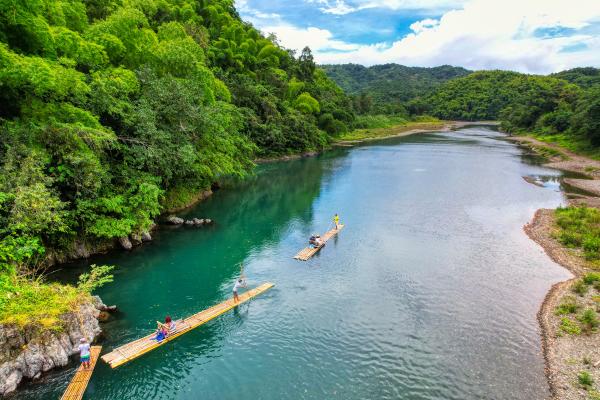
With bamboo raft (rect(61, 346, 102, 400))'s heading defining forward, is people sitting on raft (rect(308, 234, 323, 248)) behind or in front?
in front

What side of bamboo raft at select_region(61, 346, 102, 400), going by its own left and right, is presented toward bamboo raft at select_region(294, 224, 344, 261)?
front

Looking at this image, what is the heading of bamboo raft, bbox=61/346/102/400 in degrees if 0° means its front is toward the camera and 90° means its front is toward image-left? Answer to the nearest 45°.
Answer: approximately 225°

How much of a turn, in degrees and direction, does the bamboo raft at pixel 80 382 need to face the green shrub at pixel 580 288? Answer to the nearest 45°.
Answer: approximately 45° to its right

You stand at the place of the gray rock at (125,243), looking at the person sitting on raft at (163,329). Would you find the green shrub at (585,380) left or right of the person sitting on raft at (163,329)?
left

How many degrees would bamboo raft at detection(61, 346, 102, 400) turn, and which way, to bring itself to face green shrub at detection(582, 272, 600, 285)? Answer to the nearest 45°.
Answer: approximately 45° to its right

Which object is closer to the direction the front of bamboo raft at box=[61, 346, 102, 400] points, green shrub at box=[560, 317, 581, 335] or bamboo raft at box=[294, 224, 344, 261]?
the bamboo raft

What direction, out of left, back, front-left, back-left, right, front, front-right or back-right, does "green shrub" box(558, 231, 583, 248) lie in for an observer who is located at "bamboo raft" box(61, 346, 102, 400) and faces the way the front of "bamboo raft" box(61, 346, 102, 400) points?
front-right

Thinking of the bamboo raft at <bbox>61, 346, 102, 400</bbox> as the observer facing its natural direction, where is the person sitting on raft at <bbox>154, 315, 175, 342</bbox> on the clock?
The person sitting on raft is roughly at 1 o'clock from the bamboo raft.

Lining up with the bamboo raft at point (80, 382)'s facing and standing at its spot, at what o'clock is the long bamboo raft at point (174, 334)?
The long bamboo raft is roughly at 1 o'clock from the bamboo raft.

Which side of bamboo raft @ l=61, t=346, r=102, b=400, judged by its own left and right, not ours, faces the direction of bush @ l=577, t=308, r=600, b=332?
right

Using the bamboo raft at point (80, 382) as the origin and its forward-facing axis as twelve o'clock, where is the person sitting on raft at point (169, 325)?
The person sitting on raft is roughly at 1 o'clock from the bamboo raft.

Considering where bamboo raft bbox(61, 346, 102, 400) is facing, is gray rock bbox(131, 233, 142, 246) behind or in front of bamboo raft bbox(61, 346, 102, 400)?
in front
